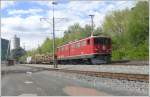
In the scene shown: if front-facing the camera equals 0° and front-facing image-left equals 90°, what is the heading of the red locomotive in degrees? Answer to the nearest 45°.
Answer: approximately 315°
